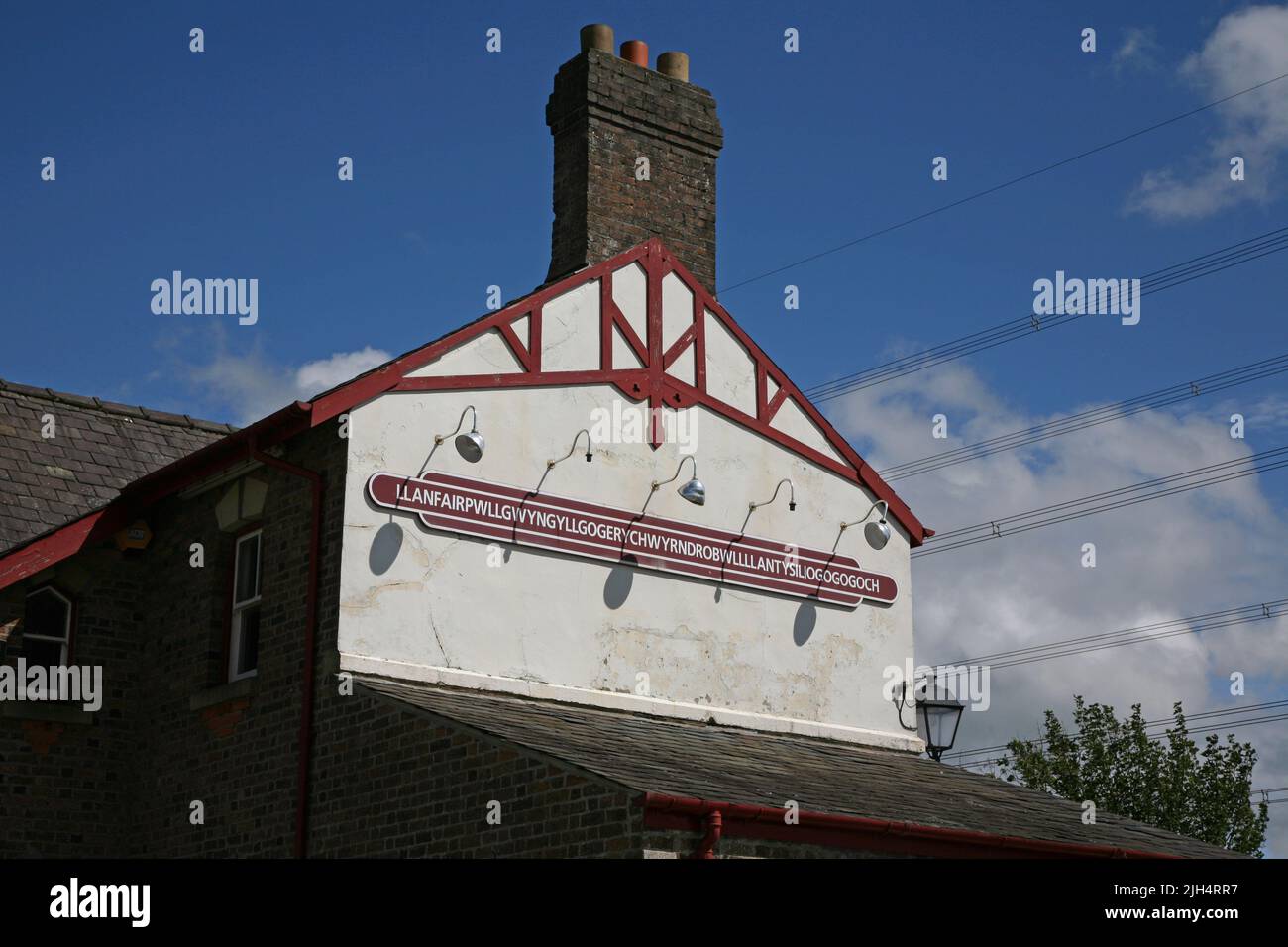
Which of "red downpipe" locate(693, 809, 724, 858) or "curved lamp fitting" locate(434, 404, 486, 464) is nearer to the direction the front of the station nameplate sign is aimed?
the red downpipe

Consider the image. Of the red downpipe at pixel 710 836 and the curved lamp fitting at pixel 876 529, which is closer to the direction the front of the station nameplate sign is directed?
the red downpipe

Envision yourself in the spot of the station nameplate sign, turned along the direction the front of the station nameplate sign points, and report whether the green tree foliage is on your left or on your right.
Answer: on your left

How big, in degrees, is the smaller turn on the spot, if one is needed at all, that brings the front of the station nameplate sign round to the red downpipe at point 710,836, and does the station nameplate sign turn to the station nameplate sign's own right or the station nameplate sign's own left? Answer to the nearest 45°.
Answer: approximately 45° to the station nameplate sign's own right

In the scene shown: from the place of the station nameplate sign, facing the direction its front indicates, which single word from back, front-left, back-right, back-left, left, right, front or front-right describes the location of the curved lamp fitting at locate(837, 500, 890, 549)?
left

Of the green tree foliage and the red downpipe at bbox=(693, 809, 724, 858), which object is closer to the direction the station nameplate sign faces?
the red downpipe

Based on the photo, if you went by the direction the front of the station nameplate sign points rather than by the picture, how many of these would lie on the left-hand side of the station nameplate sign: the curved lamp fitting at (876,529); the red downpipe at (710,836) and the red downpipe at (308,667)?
1

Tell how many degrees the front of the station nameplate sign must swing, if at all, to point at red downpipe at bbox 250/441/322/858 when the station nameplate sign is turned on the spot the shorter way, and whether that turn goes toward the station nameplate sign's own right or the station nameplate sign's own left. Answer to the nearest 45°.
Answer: approximately 90° to the station nameplate sign's own right
